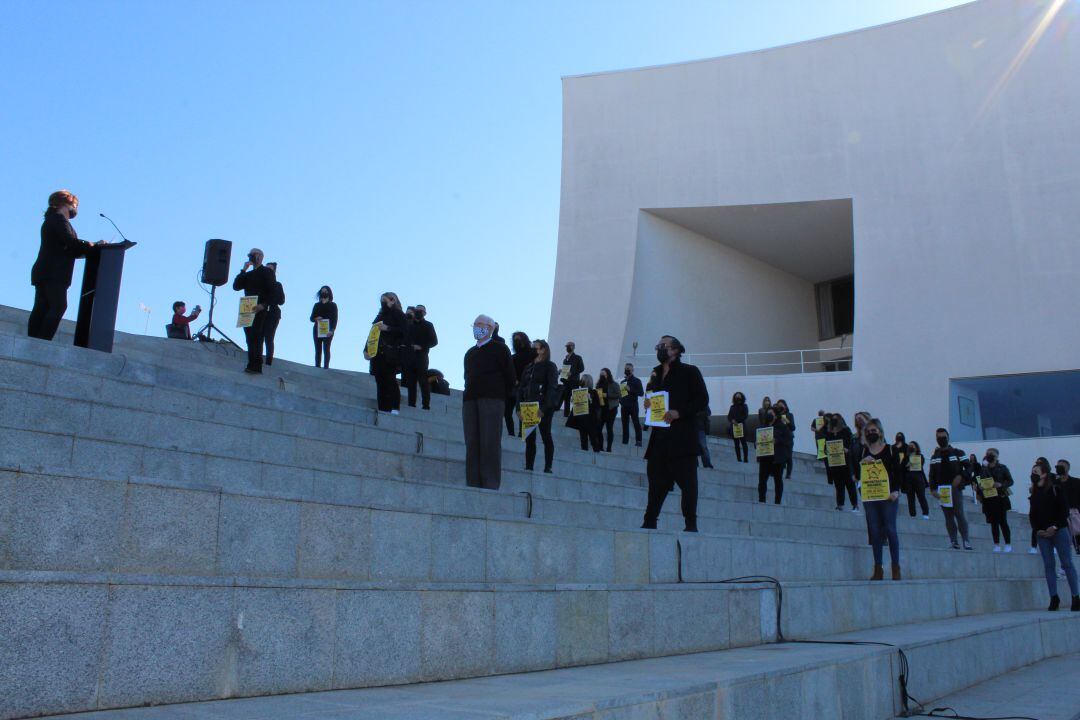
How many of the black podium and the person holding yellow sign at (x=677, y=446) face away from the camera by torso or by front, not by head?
0

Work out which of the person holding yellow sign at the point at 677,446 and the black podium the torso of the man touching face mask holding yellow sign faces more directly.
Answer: the black podium

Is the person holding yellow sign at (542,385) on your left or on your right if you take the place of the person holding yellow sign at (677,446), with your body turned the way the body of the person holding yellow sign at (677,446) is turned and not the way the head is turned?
on your right

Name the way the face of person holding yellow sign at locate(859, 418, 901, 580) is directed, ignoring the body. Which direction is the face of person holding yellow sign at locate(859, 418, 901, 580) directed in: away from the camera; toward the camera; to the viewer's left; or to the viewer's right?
toward the camera

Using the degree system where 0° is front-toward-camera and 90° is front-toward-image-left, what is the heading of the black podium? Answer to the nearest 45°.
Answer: approximately 315°

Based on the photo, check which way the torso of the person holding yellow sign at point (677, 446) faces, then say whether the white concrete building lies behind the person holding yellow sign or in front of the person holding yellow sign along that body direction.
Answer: behind

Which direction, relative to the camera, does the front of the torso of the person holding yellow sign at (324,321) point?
toward the camera

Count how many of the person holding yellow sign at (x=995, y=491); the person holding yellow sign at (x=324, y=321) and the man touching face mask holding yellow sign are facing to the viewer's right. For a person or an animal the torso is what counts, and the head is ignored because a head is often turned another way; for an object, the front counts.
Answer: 0

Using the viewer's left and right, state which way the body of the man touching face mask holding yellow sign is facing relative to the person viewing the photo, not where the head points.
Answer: facing the viewer and to the left of the viewer

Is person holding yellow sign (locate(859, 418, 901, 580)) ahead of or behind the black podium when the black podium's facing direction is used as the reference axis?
ahead

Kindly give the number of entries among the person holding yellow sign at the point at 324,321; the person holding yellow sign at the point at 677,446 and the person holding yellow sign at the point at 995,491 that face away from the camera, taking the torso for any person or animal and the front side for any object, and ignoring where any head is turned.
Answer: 0

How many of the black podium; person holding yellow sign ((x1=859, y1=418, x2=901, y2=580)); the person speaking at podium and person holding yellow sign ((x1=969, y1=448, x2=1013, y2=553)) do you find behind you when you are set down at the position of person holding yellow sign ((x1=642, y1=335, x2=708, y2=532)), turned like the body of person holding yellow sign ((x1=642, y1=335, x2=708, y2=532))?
2
